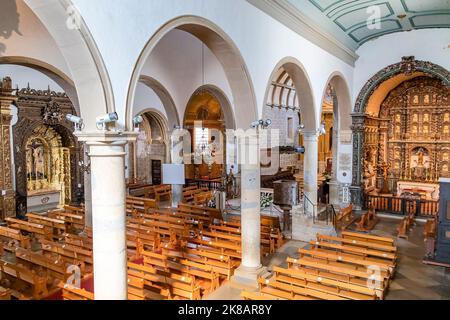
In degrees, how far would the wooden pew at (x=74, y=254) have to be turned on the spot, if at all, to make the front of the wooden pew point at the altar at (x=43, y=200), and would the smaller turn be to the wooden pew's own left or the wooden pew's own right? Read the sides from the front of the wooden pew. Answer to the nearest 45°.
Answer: approximately 45° to the wooden pew's own left

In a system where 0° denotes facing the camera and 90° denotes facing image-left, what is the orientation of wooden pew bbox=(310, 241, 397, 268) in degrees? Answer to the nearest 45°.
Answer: approximately 225°

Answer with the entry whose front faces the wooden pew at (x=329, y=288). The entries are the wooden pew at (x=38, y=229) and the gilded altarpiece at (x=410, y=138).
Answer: the gilded altarpiece

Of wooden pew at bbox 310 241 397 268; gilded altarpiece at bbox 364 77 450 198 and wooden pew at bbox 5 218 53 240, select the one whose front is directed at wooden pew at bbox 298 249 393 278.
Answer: the gilded altarpiece
